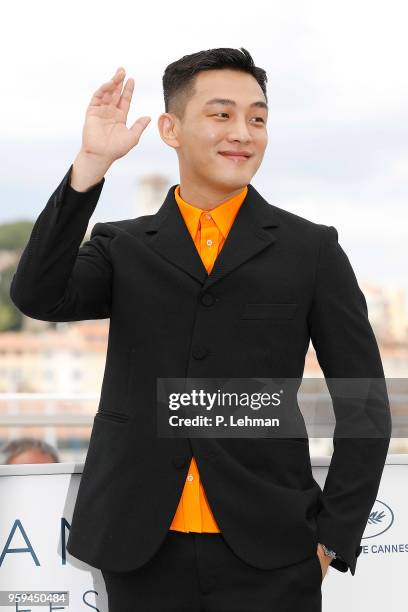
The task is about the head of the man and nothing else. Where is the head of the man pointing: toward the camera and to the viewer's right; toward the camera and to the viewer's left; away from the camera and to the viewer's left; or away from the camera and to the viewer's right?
toward the camera and to the viewer's right

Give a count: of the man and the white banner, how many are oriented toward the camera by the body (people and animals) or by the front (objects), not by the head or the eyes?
2

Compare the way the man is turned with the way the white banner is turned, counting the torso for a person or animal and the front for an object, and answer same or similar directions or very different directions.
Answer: same or similar directions

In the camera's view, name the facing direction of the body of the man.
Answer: toward the camera
